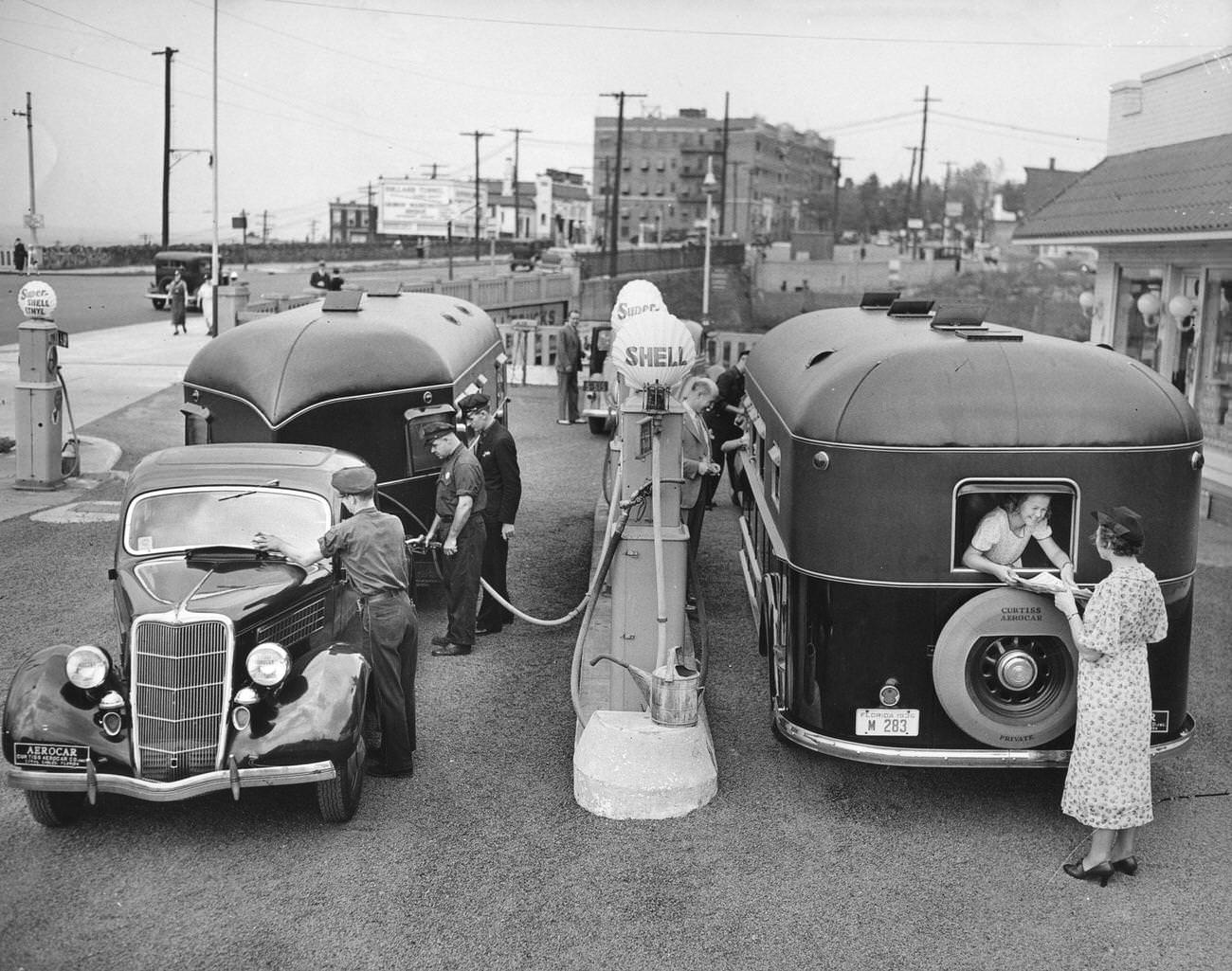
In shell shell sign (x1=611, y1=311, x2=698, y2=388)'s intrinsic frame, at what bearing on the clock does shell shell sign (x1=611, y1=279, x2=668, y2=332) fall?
shell shell sign (x1=611, y1=279, x2=668, y2=332) is roughly at 6 o'clock from shell shell sign (x1=611, y1=311, x2=698, y2=388).

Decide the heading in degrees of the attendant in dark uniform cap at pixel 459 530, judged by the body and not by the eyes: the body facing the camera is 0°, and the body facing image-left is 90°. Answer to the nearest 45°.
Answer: approximately 90°

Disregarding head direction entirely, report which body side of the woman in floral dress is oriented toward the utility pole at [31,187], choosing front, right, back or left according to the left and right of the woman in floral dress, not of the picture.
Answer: front

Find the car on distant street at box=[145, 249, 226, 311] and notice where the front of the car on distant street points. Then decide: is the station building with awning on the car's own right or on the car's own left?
on the car's own left

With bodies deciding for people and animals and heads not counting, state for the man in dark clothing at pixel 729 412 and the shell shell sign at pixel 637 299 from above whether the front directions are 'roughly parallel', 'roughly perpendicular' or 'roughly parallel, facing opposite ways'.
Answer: roughly perpendicular

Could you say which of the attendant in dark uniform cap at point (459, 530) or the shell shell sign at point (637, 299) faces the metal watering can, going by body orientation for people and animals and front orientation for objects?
the shell shell sign

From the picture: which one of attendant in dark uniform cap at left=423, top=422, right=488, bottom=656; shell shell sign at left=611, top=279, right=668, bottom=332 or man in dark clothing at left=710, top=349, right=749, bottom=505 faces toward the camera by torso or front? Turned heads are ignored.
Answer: the shell shell sign
